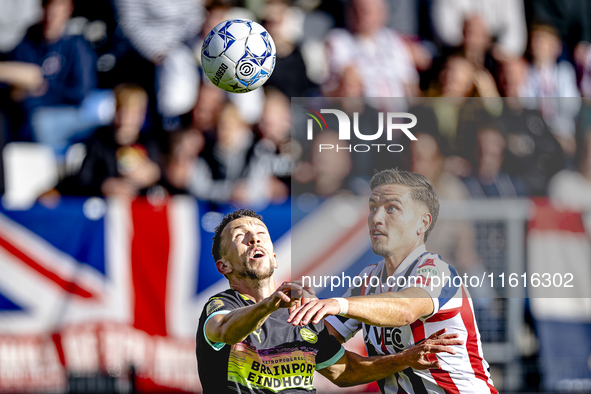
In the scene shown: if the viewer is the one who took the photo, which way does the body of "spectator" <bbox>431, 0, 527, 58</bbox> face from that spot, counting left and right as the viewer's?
facing the viewer

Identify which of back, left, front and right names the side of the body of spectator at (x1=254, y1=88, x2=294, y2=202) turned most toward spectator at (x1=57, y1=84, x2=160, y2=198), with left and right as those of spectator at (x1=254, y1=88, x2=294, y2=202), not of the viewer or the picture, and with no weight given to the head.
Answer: right

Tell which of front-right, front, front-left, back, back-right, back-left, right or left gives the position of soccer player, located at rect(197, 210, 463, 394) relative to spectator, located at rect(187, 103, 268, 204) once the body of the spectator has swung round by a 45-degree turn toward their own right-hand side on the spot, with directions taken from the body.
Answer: front-left

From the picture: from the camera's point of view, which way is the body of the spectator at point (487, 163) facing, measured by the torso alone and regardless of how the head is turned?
toward the camera

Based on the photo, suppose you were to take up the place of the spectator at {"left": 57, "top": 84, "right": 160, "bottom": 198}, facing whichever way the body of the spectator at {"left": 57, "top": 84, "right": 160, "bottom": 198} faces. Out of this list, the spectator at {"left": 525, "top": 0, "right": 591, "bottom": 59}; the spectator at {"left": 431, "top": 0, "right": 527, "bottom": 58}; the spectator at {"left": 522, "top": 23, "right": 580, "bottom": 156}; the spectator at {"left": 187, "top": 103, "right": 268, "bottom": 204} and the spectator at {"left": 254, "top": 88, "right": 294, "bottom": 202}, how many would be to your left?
5

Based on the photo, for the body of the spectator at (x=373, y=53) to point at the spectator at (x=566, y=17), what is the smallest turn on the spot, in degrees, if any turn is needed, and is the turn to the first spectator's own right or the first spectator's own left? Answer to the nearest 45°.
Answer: approximately 90° to the first spectator's own left

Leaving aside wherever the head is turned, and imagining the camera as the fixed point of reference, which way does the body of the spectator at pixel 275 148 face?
toward the camera

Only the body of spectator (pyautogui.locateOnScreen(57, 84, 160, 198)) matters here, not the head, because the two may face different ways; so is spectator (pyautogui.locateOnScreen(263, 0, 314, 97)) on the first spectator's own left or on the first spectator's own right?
on the first spectator's own left

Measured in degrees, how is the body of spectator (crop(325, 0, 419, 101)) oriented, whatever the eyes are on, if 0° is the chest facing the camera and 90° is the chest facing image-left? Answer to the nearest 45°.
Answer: approximately 0°

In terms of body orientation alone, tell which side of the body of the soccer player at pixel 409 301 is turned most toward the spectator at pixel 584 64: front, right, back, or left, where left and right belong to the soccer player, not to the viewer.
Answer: back

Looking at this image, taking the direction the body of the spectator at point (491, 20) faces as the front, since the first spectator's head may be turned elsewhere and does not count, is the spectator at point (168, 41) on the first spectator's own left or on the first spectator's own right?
on the first spectator's own right

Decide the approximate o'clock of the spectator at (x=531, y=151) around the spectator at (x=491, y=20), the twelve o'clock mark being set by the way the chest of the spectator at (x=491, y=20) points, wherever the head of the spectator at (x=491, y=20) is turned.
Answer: the spectator at (x=531, y=151) is roughly at 12 o'clock from the spectator at (x=491, y=20).

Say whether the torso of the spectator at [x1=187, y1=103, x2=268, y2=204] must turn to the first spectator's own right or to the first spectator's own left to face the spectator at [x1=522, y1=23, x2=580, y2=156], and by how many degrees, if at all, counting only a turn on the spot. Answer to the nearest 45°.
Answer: approximately 90° to the first spectator's own left
